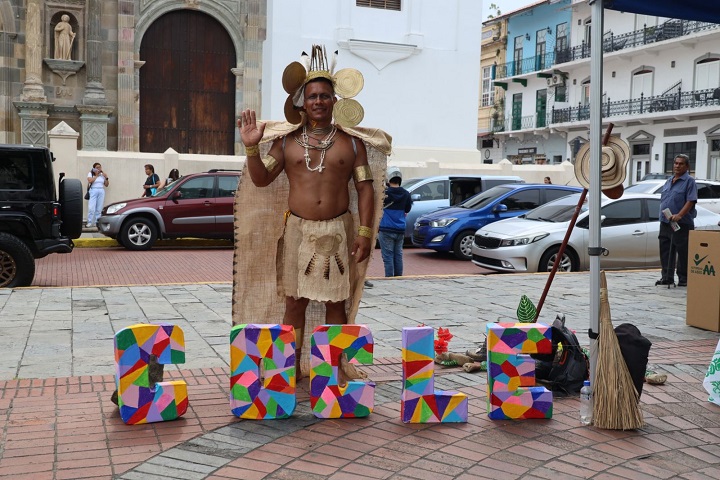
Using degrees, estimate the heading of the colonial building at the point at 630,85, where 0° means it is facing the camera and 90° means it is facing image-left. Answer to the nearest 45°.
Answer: approximately 45°

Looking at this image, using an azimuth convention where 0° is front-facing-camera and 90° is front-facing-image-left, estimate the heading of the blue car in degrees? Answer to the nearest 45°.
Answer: approximately 45°

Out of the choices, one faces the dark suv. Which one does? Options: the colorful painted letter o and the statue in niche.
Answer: the statue in niche

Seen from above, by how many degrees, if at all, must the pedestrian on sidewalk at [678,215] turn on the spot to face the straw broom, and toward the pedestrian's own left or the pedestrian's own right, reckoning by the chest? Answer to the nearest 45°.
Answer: approximately 45° to the pedestrian's own left

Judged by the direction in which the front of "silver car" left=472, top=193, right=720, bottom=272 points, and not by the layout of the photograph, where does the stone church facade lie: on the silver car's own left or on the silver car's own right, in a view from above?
on the silver car's own right

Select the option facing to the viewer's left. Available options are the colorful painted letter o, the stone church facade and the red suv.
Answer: the red suv

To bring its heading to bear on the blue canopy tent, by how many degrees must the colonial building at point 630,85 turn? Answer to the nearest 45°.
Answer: approximately 45° to its left

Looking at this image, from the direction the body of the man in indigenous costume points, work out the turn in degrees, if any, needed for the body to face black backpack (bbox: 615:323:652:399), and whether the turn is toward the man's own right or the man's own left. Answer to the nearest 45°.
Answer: approximately 90° to the man's own left

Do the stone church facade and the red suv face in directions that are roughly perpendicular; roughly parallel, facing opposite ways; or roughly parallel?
roughly perpendicular
